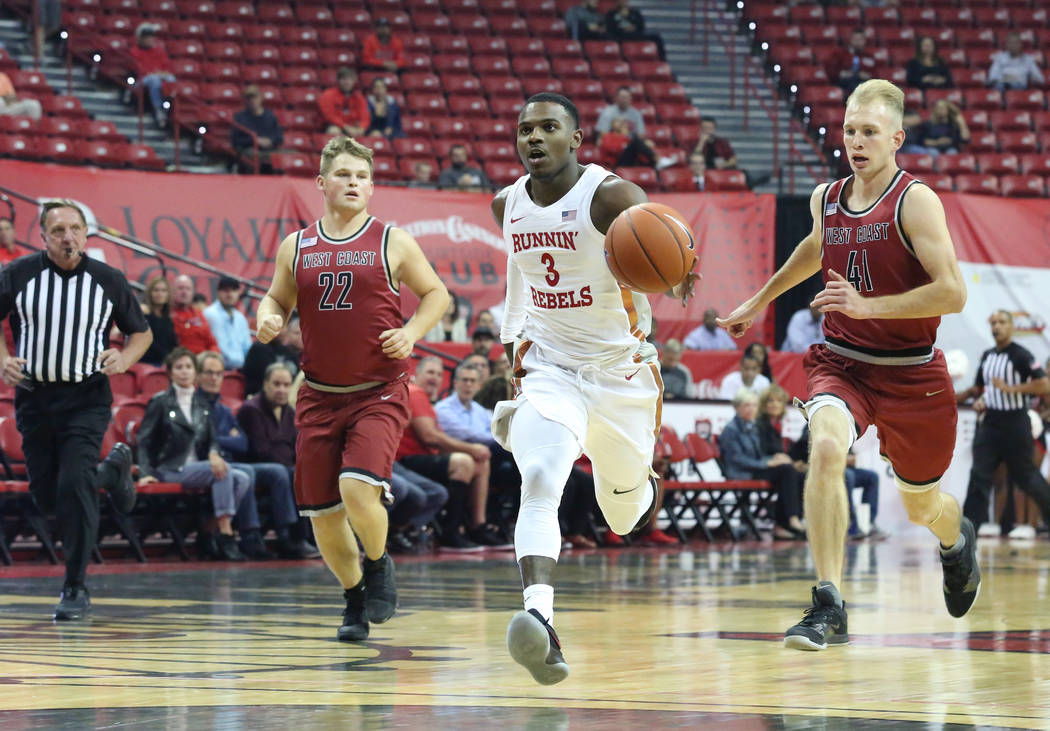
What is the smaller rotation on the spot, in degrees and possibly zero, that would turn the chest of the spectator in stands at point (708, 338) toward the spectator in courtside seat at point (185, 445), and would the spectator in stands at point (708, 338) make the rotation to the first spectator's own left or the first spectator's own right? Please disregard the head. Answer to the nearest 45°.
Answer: approximately 45° to the first spectator's own right

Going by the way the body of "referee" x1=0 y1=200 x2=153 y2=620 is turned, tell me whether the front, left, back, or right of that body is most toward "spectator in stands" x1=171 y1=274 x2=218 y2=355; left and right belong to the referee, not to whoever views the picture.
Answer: back

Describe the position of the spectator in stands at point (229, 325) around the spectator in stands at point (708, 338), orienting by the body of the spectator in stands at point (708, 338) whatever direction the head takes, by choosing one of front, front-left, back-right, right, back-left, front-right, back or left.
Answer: front-right

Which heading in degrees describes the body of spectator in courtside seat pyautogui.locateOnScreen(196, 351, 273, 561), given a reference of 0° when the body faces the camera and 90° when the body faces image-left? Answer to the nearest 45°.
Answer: approximately 315°

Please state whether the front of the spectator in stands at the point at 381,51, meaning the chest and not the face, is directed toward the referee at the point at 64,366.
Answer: yes

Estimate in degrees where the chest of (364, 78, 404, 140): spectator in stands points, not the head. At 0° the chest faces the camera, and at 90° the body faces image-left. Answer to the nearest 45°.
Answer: approximately 0°

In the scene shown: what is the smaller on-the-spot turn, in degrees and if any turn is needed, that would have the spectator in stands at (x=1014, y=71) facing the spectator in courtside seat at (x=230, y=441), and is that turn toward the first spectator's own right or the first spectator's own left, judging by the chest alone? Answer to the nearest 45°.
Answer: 0° — they already face them

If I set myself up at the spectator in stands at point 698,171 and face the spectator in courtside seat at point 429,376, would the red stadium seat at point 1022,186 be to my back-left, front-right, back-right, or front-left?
back-left

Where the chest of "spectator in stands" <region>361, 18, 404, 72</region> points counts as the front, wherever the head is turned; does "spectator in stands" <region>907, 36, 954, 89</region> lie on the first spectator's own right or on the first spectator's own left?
on the first spectator's own left
